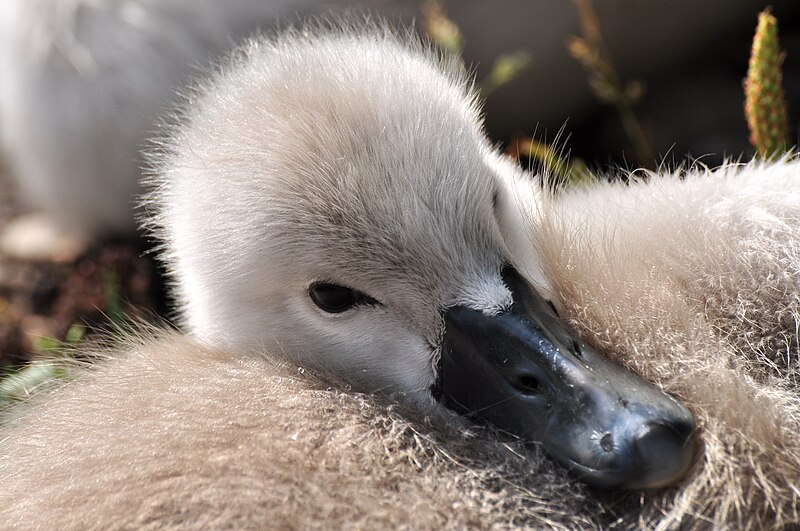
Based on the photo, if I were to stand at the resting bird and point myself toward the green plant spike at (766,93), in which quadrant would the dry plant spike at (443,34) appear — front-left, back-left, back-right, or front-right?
front-left

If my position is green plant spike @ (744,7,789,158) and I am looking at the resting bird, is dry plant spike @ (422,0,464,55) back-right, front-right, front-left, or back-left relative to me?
front-right

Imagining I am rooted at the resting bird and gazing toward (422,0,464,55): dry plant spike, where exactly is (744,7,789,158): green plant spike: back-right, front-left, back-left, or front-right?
front-right
